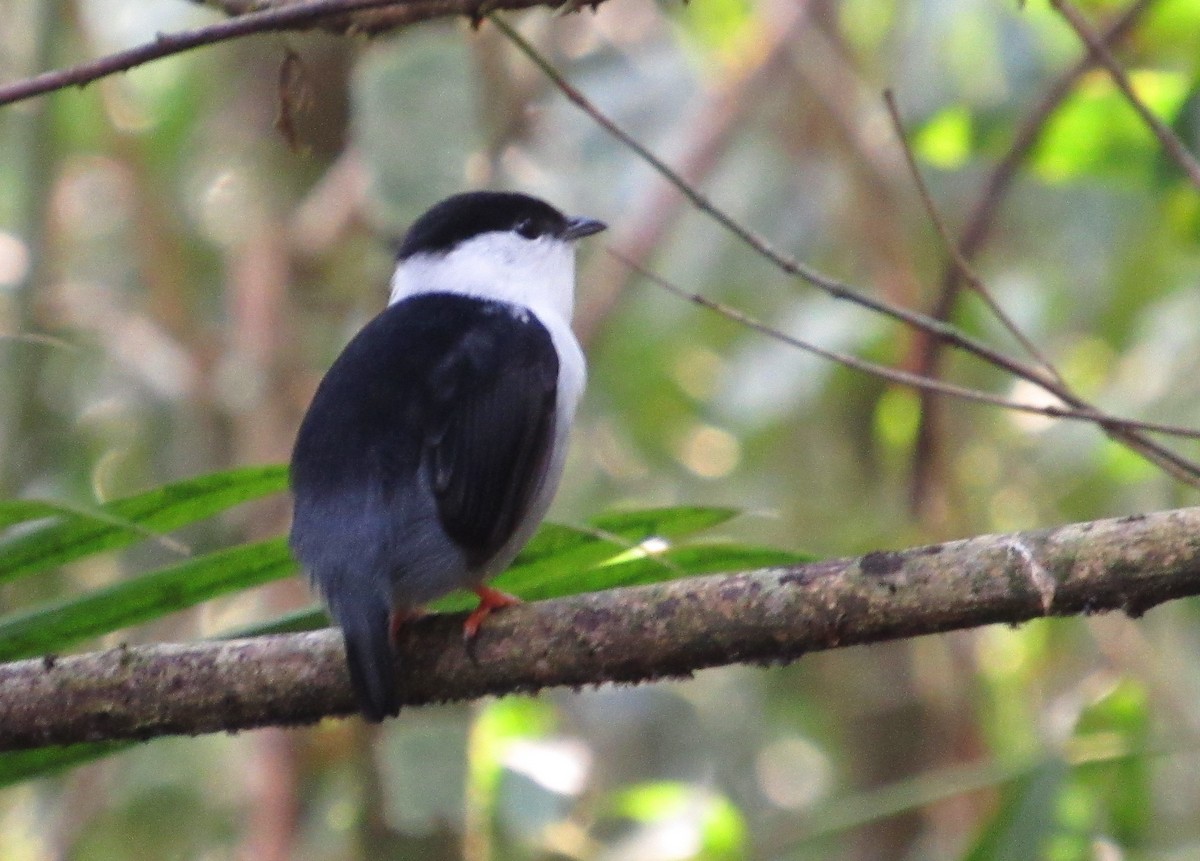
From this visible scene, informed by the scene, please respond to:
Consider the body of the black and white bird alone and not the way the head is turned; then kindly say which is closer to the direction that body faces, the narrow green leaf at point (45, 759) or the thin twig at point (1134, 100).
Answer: the thin twig

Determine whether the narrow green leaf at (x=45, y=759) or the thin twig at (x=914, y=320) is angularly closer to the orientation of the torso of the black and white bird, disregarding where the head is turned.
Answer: the thin twig

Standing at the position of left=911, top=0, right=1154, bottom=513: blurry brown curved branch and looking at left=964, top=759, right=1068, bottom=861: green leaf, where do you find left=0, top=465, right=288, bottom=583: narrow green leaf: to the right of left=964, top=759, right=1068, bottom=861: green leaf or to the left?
right

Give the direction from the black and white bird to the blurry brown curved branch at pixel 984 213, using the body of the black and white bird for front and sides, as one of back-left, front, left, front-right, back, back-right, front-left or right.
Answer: front

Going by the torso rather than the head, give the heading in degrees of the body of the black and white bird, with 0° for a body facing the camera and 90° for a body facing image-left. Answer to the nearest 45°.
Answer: approximately 225°

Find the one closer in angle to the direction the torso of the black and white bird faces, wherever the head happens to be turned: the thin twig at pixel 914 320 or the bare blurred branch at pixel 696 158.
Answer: the bare blurred branch
